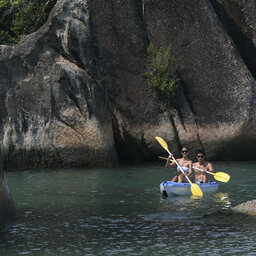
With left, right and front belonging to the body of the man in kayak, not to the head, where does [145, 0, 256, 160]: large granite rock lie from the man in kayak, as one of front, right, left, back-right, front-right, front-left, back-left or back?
back-right

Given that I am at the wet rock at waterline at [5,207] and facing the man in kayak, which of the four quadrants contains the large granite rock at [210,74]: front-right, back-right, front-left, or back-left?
front-left

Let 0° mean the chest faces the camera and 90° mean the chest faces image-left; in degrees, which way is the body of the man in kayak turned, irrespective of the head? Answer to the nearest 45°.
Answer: approximately 45°

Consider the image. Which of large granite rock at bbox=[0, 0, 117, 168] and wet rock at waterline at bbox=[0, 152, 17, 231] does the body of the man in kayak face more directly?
the wet rock at waterline

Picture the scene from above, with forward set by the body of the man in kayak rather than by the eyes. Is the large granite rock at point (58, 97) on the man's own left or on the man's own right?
on the man's own right

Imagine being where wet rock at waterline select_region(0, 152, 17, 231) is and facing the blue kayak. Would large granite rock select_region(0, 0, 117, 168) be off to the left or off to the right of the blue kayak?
left

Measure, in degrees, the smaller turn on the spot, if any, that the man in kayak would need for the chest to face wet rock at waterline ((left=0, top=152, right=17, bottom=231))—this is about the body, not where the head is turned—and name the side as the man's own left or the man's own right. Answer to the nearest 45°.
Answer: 0° — they already face it
